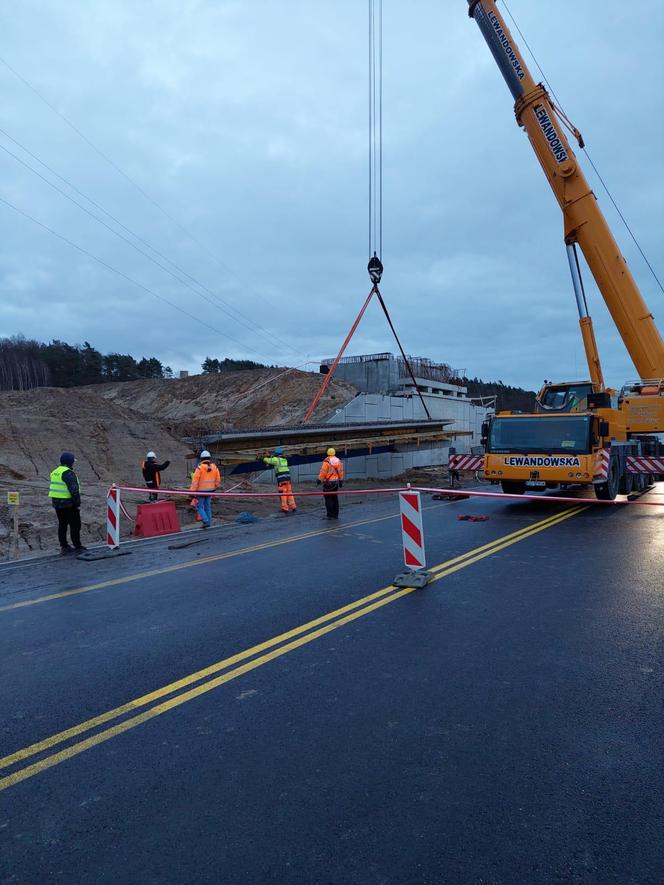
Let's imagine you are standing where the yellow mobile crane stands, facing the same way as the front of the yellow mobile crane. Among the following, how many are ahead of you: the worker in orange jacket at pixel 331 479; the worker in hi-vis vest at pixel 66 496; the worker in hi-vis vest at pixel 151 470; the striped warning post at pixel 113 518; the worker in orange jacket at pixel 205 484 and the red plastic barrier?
6

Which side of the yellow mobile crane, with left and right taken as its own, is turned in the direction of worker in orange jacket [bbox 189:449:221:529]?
front

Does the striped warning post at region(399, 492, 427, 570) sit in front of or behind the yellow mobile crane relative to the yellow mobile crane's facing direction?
in front

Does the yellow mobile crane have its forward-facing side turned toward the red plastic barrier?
yes

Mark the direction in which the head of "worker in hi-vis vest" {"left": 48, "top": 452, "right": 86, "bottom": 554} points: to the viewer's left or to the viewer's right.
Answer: to the viewer's right

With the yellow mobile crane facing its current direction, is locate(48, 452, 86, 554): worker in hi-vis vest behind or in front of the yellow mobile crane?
in front

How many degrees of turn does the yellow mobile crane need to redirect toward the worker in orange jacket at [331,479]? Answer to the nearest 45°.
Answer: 0° — it already faces them

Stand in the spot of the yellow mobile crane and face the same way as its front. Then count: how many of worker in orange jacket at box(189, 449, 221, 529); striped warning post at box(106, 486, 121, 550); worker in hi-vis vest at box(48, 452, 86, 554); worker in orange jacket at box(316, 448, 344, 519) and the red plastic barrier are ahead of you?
5

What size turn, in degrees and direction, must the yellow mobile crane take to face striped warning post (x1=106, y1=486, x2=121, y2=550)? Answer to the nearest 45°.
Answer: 0° — it already faces it

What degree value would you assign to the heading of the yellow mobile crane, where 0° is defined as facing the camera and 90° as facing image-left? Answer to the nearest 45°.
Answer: approximately 45°
